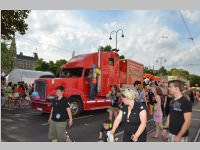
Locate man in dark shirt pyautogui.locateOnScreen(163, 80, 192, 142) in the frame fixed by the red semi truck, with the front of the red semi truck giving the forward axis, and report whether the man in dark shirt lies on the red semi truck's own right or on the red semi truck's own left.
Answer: on the red semi truck's own left

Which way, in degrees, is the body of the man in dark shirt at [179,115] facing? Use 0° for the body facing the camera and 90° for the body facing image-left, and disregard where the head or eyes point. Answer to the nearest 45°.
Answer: approximately 45°

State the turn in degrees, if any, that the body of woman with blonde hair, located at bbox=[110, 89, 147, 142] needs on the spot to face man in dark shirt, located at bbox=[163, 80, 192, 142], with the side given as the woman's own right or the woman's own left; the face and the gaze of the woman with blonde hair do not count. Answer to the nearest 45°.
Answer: approximately 135° to the woman's own left

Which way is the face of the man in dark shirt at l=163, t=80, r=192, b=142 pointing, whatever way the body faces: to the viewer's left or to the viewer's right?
to the viewer's left

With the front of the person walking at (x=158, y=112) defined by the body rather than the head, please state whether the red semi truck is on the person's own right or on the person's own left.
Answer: on the person's own right

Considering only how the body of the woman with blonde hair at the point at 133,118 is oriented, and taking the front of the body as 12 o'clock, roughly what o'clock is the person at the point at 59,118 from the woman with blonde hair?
The person is roughly at 3 o'clock from the woman with blonde hair.

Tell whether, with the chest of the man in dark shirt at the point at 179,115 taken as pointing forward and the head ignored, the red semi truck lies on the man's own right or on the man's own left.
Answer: on the man's own right

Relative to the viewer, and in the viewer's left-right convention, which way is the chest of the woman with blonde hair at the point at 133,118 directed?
facing the viewer and to the left of the viewer

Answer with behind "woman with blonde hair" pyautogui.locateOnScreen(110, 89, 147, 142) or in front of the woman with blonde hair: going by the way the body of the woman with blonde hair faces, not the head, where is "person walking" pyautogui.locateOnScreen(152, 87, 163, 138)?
behind
